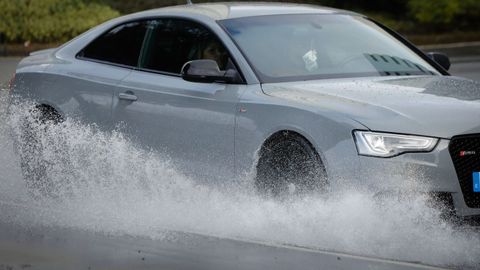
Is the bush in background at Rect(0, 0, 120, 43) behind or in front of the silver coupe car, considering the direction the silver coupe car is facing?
behind

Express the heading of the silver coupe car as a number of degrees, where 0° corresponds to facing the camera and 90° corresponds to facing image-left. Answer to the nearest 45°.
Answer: approximately 315°
